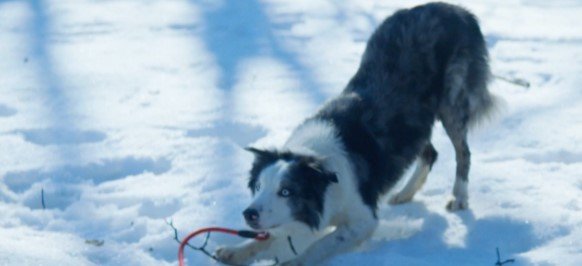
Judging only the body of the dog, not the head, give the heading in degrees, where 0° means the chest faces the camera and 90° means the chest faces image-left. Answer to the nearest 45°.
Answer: approximately 45°
